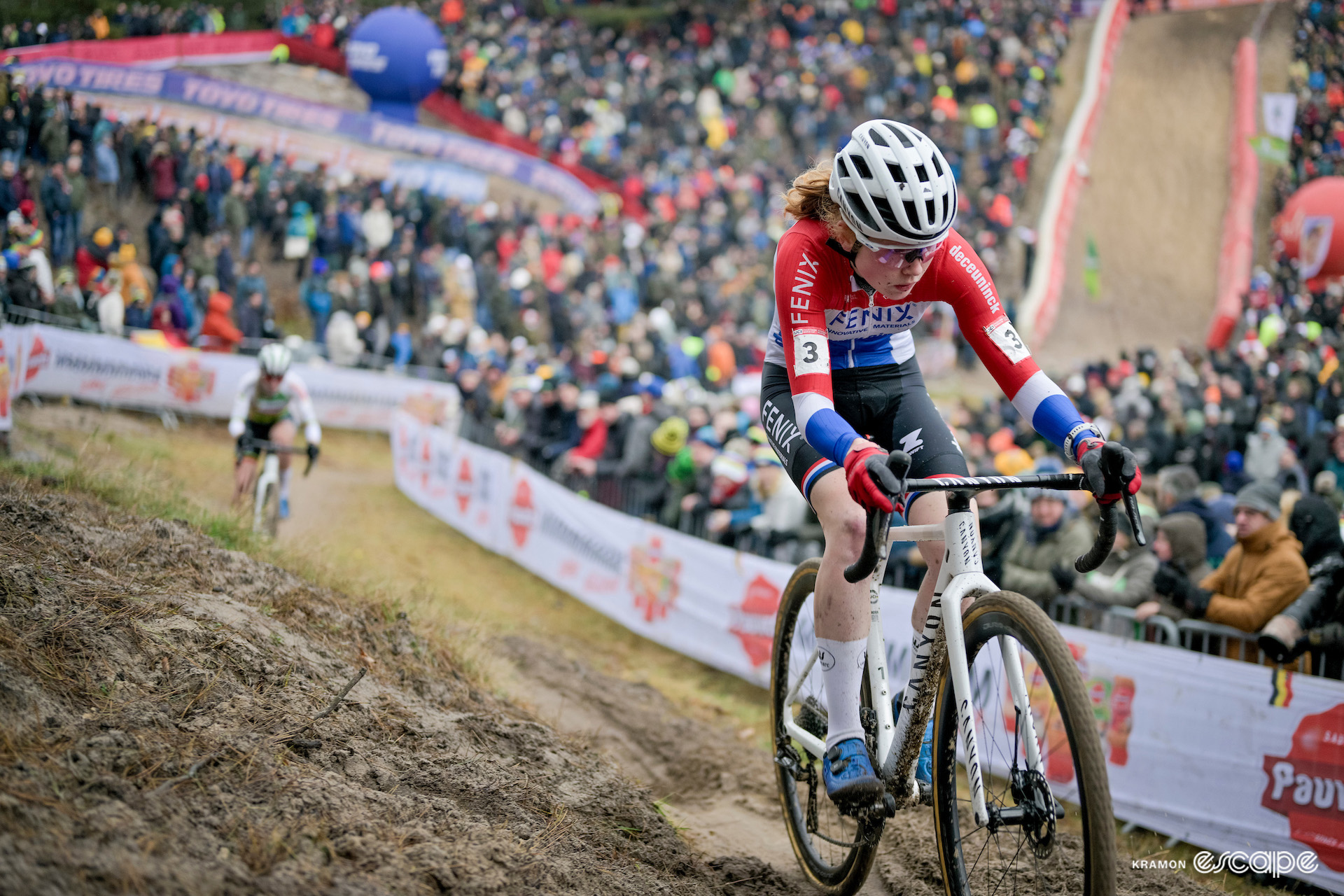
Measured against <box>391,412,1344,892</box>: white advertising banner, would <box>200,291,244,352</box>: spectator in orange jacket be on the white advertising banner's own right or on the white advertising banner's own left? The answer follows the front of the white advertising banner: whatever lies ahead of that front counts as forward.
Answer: on the white advertising banner's own right

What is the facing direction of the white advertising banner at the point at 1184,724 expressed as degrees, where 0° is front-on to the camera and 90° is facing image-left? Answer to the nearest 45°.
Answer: approximately 45°

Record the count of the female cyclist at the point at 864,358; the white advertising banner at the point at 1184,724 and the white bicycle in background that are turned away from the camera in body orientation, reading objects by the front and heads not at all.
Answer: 0

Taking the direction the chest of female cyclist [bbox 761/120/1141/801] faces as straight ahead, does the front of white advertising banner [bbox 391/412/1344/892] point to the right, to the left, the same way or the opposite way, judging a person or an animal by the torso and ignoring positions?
to the right

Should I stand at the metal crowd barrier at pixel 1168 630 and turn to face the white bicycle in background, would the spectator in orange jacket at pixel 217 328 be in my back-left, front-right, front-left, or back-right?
front-right

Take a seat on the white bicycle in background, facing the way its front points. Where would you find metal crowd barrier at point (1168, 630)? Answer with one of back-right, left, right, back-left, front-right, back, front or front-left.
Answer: front-left

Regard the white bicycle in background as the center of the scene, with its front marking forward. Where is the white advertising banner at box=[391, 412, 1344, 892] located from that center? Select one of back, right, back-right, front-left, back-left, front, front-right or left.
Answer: front-left

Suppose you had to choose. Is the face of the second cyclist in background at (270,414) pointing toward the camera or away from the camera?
toward the camera

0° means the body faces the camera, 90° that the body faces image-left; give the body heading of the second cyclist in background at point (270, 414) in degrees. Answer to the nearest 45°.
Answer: approximately 0°

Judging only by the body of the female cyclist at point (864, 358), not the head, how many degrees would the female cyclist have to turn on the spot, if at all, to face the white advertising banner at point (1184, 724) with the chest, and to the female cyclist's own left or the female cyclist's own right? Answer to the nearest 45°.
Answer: approximately 90° to the female cyclist's own left

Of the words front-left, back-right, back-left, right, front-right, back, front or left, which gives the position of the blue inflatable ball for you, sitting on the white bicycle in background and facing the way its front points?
back

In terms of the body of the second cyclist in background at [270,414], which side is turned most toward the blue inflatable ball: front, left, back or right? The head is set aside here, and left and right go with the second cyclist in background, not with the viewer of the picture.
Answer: back

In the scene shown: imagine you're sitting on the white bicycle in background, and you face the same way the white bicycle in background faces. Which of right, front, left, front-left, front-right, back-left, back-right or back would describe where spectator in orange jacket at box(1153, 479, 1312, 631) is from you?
front-left

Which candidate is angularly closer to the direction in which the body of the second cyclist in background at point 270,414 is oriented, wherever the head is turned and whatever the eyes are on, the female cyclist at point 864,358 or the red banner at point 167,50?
the female cyclist

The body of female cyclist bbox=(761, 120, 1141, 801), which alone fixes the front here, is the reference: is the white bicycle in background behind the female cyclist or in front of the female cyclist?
behind

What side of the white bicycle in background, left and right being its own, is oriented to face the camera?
front
